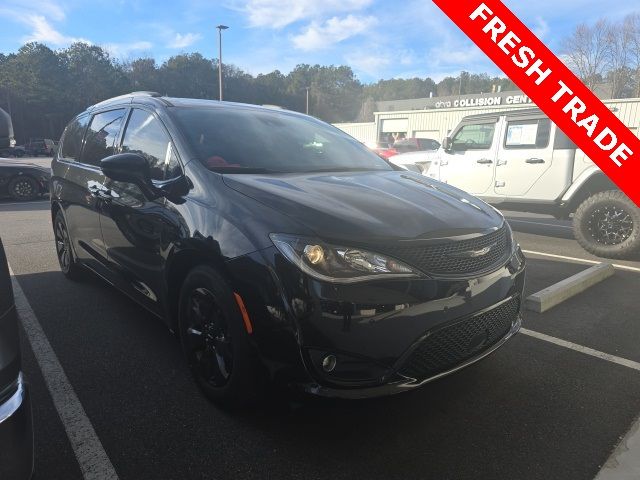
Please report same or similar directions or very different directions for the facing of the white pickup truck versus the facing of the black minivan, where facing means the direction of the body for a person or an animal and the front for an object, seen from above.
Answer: very different directions

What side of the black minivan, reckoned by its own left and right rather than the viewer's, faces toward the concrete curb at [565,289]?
left

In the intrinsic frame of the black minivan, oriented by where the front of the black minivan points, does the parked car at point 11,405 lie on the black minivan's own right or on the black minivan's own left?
on the black minivan's own right

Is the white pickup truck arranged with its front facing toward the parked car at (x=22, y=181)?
yes

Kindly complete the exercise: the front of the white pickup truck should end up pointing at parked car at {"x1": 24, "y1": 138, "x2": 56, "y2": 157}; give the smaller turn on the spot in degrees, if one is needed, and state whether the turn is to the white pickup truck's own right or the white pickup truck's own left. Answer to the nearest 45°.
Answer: approximately 45° to the white pickup truck's own right

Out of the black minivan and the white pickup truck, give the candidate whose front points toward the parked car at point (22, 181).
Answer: the white pickup truck

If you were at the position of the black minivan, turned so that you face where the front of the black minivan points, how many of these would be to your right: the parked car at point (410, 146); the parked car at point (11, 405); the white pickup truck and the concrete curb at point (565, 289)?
1

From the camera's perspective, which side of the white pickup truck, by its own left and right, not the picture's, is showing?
left

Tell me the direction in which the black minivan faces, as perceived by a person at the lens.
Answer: facing the viewer and to the right of the viewer

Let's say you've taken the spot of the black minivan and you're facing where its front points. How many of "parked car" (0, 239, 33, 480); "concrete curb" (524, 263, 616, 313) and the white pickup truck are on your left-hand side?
2

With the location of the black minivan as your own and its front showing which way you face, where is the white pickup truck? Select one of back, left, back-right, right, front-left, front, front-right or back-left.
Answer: left
